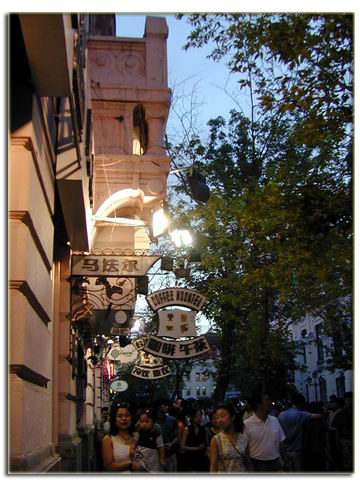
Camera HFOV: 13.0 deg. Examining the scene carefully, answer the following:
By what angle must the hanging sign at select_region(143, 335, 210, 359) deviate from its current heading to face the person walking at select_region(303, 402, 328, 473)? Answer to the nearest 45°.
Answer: approximately 90° to its left

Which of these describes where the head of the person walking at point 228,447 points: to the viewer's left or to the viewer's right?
to the viewer's left

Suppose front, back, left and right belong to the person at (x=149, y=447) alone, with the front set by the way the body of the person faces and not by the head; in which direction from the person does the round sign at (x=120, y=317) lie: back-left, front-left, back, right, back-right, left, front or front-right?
back-right

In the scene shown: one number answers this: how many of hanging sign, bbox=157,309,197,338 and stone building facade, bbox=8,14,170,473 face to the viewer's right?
1

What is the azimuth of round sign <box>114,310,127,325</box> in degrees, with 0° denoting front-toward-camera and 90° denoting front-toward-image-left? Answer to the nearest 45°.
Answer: approximately 0°

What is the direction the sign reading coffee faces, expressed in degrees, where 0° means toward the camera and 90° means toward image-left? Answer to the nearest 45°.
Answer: approximately 0°

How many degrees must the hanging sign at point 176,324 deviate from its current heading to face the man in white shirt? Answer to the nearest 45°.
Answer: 0° — it already faces them

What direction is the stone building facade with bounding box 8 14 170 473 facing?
to the viewer's right
